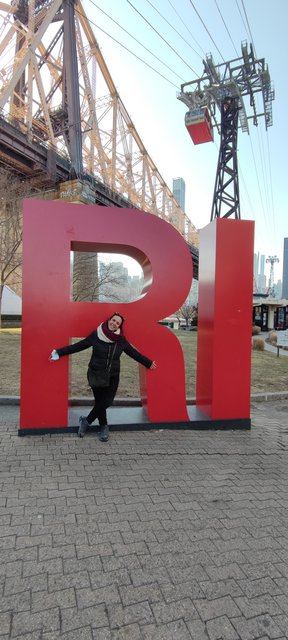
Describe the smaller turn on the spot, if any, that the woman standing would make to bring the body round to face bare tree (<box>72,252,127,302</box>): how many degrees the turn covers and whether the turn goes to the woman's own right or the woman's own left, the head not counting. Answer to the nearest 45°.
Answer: approximately 180°

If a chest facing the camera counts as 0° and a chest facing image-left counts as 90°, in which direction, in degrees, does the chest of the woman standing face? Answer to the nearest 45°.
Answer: approximately 0°

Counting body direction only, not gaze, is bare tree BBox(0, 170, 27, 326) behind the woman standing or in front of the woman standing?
behind

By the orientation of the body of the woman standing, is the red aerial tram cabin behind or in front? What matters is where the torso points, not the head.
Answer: behind

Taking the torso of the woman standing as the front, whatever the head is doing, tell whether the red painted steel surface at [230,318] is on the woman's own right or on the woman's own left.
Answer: on the woman's own left
